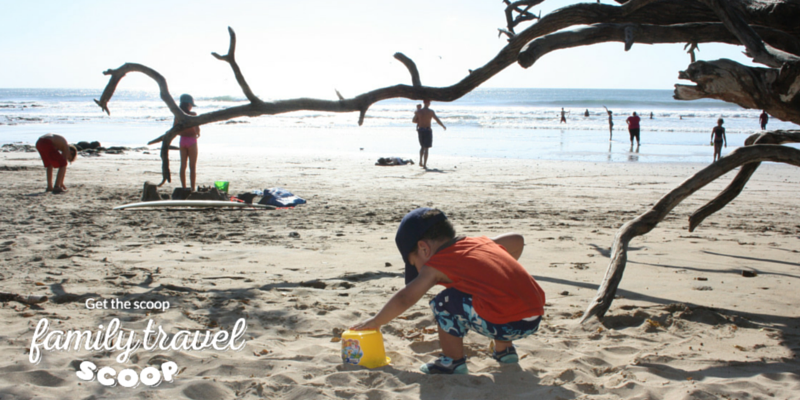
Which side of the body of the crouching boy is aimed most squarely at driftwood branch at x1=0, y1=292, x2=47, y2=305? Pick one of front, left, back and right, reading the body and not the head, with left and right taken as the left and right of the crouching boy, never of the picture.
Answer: front

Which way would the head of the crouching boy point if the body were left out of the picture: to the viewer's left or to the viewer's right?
to the viewer's left

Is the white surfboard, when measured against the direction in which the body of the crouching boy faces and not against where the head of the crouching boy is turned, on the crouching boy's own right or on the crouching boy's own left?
on the crouching boy's own right

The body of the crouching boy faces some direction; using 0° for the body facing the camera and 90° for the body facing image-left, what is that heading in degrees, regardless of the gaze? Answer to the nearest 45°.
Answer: approximately 90°

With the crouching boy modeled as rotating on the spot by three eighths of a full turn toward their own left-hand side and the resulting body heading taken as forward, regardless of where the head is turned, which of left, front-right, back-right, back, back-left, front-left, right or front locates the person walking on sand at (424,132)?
back-left
